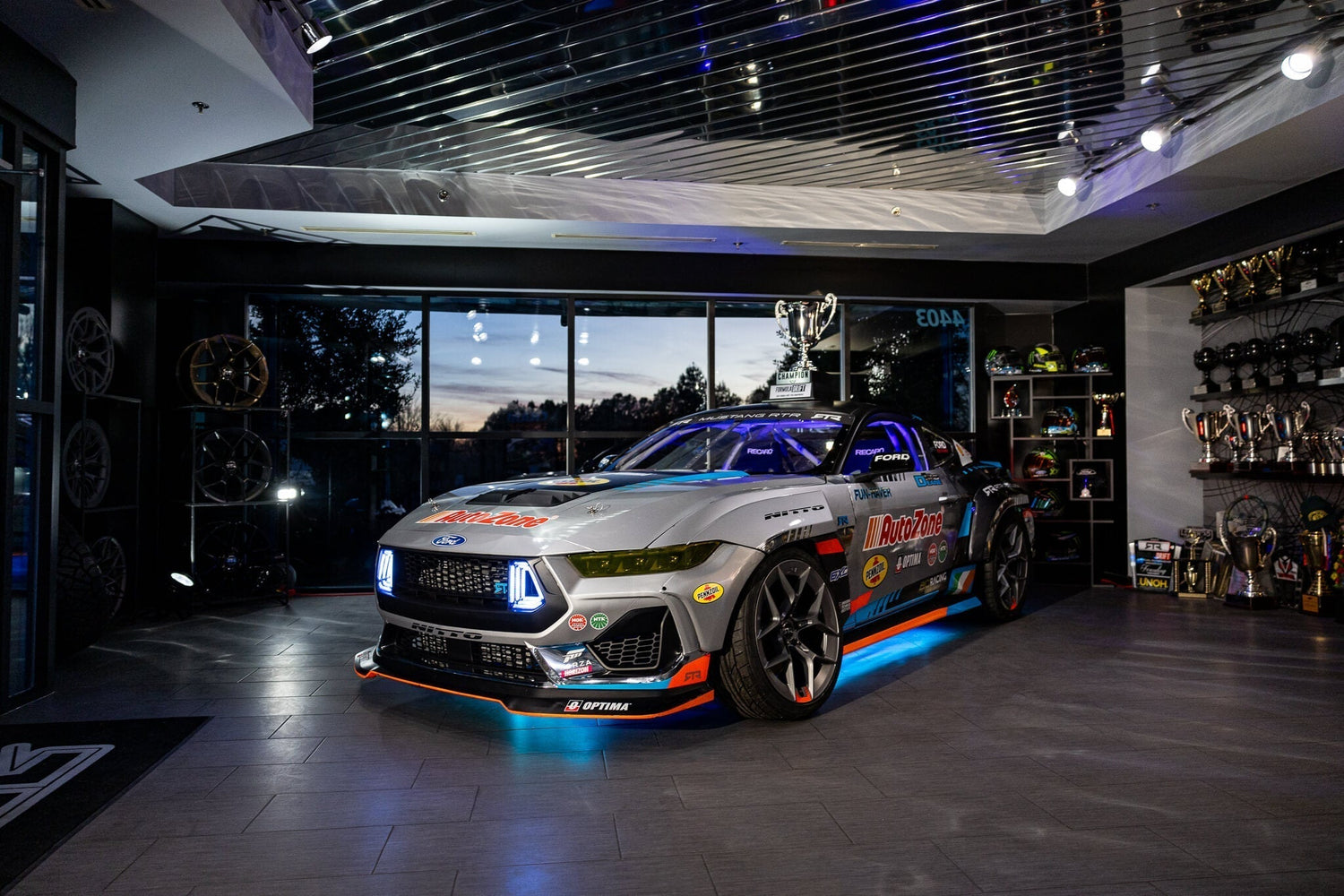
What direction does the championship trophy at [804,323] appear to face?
toward the camera

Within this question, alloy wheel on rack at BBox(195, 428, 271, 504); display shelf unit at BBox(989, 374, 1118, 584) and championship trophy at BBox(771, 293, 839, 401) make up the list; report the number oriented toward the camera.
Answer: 3

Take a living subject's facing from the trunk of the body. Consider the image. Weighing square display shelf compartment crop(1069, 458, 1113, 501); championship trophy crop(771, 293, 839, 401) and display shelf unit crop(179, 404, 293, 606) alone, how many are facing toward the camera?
3

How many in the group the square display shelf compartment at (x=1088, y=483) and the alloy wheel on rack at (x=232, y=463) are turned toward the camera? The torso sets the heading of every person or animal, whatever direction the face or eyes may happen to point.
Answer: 2

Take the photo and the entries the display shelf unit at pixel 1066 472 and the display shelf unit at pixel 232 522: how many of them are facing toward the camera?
2

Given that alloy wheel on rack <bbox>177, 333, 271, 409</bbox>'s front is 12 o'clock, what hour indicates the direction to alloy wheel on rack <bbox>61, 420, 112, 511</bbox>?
alloy wheel on rack <bbox>61, 420, 112, 511</bbox> is roughly at 3 o'clock from alloy wheel on rack <bbox>177, 333, 271, 409</bbox>.

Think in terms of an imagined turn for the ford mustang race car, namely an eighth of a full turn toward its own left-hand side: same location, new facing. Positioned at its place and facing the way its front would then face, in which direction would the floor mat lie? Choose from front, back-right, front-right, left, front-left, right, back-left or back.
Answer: right

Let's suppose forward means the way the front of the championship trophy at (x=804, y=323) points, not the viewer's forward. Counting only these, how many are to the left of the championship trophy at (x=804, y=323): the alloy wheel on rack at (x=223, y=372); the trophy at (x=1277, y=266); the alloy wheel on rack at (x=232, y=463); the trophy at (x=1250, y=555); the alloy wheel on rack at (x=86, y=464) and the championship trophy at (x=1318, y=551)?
3

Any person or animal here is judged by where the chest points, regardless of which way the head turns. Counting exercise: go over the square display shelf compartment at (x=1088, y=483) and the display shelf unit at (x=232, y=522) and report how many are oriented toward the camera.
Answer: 2

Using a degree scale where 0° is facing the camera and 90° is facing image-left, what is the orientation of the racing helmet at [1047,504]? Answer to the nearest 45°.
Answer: approximately 45°

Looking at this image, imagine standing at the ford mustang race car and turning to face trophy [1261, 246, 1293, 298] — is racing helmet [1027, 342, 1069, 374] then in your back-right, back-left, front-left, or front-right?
front-left

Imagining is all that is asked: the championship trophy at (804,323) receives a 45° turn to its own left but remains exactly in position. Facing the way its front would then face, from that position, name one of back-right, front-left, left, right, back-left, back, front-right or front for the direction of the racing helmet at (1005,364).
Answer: left

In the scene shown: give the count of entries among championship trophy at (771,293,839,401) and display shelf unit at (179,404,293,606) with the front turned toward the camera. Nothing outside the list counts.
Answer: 2

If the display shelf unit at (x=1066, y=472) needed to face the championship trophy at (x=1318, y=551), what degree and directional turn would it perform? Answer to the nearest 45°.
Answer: approximately 45° to its left

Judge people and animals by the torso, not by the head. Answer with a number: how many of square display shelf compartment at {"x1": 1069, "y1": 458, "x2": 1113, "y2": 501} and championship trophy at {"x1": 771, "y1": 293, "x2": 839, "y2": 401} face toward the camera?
2

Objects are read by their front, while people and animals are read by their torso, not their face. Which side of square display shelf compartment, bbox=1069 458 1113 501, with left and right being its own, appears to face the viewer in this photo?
front
